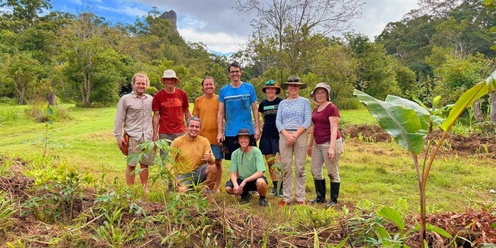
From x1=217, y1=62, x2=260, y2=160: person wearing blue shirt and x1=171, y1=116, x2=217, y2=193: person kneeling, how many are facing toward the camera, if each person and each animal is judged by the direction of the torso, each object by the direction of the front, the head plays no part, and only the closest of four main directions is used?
2

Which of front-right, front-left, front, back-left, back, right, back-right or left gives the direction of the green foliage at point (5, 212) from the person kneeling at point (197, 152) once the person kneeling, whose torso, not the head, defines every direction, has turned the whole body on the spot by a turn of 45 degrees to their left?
right

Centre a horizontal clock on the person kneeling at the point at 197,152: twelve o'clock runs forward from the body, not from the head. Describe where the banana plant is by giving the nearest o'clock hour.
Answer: The banana plant is roughly at 11 o'clock from the person kneeling.

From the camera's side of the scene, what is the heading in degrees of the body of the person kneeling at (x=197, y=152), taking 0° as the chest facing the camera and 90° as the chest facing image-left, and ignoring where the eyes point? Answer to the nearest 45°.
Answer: approximately 0°

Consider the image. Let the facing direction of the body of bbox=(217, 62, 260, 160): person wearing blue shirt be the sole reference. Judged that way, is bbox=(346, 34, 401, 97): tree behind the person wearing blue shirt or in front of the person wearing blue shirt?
behind

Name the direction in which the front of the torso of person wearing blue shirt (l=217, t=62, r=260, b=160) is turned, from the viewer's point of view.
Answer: toward the camera

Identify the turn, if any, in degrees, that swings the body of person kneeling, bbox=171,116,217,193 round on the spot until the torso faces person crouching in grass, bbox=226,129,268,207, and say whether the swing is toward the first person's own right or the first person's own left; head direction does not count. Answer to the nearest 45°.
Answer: approximately 90° to the first person's own left

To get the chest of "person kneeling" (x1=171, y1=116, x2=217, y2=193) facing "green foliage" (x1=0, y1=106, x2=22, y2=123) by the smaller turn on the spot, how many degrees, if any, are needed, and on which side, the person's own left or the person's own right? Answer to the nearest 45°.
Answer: approximately 135° to the person's own right

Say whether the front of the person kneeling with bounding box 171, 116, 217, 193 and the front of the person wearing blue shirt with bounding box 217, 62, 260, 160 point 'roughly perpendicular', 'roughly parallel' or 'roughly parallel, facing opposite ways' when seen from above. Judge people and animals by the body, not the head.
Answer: roughly parallel

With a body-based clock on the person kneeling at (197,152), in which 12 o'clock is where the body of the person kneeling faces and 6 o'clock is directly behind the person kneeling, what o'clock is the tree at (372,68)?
The tree is roughly at 7 o'clock from the person kneeling.

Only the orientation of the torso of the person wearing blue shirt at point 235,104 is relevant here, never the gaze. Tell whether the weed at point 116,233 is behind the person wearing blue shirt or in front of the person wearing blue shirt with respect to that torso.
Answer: in front
